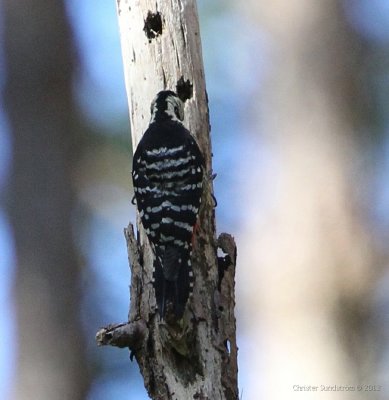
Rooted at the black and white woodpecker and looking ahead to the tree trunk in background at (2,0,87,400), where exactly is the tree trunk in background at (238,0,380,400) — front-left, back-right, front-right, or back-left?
front-right

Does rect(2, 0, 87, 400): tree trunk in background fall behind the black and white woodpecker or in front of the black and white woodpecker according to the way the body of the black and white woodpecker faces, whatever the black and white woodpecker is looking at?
in front

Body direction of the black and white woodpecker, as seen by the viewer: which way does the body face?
away from the camera

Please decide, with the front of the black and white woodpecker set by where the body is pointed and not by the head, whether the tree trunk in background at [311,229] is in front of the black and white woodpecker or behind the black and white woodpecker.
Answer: in front

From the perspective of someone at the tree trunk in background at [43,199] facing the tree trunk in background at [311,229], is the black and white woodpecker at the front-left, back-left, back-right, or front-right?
front-right

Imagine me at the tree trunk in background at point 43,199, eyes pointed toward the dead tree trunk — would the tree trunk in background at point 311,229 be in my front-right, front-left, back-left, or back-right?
front-left
